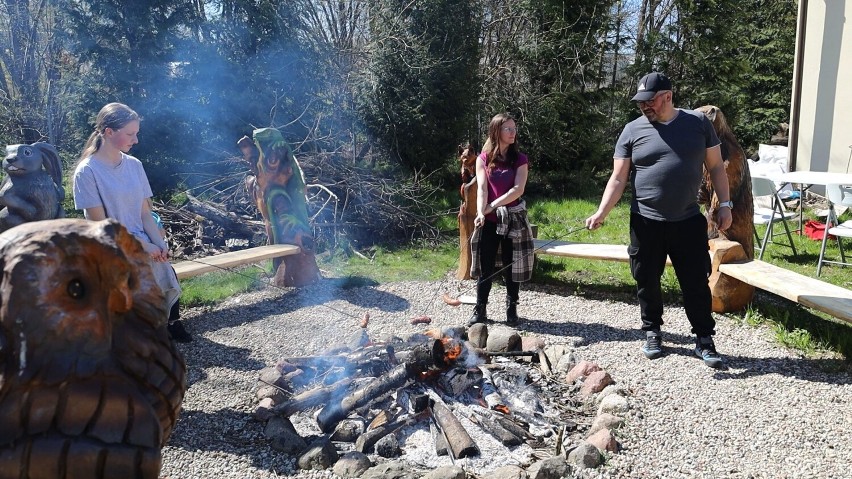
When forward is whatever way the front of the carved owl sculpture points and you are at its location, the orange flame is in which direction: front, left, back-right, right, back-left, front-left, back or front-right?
left

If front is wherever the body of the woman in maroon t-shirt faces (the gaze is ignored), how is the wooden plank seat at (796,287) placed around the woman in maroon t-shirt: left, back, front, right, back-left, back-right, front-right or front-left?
left

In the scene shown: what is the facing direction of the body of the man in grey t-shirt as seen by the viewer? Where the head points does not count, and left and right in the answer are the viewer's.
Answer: facing the viewer

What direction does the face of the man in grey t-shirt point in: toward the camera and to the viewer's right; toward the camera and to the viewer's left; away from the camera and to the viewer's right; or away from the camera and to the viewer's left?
toward the camera and to the viewer's left

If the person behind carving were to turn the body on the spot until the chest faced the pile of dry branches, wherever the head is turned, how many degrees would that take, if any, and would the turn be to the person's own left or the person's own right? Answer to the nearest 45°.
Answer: approximately 90° to the person's own left

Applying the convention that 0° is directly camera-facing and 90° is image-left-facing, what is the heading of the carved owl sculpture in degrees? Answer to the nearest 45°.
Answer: approximately 315°

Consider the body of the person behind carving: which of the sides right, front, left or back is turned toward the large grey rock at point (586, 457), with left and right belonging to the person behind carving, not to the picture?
front

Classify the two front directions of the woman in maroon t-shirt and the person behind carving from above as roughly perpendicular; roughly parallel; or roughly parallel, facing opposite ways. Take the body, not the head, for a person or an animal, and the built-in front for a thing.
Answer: roughly perpendicular

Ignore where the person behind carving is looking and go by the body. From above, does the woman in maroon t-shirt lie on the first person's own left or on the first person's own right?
on the first person's own left

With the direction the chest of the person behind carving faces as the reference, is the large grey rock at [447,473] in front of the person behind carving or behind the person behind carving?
in front

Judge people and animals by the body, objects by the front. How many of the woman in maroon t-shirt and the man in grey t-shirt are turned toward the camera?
2

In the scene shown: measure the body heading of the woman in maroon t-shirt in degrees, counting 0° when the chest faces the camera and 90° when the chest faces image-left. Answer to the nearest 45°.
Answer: approximately 0°

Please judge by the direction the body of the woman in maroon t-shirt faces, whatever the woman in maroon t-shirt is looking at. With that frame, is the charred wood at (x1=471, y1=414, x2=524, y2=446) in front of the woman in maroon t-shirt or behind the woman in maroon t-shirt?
in front

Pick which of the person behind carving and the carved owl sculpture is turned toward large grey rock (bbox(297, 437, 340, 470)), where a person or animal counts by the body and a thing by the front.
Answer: the person behind carving

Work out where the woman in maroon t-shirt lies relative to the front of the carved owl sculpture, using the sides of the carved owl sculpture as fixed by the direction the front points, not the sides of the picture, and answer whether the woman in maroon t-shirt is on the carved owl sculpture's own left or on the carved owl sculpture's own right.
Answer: on the carved owl sculpture's own left
